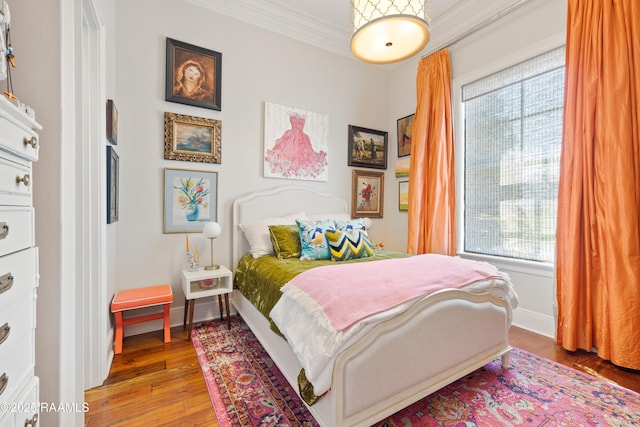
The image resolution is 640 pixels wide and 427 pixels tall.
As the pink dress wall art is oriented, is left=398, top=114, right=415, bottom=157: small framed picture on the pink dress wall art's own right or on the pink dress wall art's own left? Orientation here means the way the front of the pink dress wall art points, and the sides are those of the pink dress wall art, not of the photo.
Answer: on the pink dress wall art's own left

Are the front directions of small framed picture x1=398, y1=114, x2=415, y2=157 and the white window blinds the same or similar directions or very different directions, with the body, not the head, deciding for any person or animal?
same or similar directions

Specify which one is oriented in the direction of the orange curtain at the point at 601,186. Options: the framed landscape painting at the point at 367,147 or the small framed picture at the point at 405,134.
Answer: the framed landscape painting

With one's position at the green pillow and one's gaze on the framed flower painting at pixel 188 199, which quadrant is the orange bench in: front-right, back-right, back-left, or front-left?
front-left

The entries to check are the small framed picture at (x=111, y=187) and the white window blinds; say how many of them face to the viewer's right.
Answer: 1

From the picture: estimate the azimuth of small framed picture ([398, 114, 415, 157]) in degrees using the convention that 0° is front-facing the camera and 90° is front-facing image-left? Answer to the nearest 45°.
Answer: approximately 45°

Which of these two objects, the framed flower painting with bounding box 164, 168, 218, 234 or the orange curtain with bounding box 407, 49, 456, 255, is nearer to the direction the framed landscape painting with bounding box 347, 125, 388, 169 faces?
the orange curtain

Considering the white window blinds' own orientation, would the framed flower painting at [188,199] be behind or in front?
in front

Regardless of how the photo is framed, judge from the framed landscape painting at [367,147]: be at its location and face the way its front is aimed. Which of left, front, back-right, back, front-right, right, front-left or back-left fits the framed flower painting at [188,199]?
right

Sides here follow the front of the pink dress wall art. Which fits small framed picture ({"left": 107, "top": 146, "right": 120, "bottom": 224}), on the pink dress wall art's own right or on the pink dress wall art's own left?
on the pink dress wall art's own right

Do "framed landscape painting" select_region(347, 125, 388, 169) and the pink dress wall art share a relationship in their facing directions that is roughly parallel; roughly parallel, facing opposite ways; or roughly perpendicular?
roughly parallel

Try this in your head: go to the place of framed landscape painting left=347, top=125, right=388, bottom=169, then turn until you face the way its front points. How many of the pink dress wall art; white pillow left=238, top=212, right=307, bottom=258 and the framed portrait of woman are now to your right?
3

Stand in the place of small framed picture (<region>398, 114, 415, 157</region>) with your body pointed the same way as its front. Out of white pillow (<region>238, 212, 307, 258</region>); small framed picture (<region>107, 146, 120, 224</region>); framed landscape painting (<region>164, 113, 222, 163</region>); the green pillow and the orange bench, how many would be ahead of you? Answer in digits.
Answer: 5

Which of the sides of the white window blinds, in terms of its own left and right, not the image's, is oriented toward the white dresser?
front

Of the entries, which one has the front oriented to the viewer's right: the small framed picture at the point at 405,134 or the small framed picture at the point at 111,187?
the small framed picture at the point at 111,187

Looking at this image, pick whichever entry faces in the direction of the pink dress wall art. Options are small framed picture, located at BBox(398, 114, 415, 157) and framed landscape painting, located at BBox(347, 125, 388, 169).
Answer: the small framed picture

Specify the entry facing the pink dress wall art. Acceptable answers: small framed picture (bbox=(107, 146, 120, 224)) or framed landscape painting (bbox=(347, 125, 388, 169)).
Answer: the small framed picture

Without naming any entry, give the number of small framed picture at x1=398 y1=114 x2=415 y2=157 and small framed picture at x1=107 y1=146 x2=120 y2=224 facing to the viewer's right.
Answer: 1

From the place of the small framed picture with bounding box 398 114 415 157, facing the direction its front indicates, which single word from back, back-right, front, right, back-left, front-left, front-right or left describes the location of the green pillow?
front

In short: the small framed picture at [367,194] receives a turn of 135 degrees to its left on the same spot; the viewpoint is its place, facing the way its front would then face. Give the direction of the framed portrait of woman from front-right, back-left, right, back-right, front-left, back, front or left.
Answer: back-left

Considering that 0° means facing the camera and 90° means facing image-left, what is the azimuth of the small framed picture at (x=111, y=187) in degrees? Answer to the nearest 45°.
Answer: approximately 270°

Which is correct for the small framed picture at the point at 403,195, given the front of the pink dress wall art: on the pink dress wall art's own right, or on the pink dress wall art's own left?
on the pink dress wall art's own left

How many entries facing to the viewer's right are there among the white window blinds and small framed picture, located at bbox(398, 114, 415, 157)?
0

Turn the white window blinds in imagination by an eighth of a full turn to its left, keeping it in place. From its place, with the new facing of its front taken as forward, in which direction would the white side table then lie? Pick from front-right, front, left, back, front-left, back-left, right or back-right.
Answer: front-right

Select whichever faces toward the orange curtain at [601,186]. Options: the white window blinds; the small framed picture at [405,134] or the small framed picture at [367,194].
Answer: the small framed picture at [367,194]
